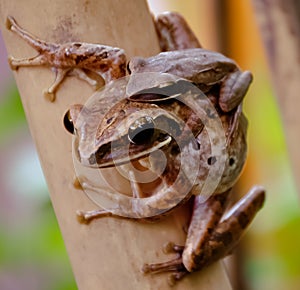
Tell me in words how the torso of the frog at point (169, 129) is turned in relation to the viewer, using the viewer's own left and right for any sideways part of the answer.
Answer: facing the viewer and to the left of the viewer
